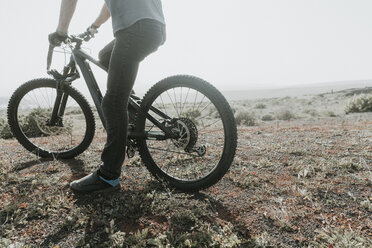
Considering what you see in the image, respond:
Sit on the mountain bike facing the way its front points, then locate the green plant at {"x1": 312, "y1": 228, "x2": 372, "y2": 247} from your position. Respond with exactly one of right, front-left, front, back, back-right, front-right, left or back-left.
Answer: back

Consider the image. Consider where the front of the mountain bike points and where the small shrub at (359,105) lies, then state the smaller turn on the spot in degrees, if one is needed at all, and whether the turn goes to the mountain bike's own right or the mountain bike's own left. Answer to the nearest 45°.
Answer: approximately 90° to the mountain bike's own right

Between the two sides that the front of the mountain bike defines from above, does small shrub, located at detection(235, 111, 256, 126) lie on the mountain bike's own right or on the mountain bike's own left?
on the mountain bike's own right

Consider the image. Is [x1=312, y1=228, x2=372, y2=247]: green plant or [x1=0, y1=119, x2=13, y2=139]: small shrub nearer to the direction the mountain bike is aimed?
the small shrub

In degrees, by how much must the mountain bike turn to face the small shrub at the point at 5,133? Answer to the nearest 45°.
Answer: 0° — it already faces it

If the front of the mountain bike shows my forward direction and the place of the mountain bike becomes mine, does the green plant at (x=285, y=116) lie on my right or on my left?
on my right

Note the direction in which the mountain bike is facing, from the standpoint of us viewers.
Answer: facing away from the viewer and to the left of the viewer

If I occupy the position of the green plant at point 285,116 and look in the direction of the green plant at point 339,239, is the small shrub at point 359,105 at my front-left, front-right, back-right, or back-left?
back-left

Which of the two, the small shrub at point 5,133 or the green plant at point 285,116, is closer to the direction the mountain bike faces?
the small shrub
